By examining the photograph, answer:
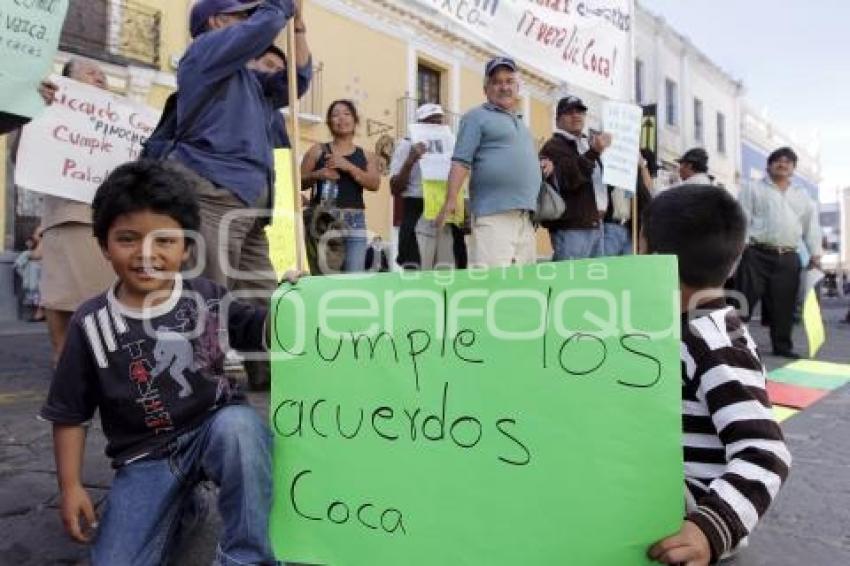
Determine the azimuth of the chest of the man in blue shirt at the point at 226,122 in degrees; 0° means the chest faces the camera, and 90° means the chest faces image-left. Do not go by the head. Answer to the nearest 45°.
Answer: approximately 270°

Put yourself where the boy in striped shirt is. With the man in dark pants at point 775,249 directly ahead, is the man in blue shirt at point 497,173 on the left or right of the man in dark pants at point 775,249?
left

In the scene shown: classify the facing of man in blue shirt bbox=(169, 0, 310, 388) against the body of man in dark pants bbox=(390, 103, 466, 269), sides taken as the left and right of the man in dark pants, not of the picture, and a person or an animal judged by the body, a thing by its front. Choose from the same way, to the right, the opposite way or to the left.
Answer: to the left

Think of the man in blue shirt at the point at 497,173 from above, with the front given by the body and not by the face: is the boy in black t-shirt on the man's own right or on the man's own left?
on the man's own right

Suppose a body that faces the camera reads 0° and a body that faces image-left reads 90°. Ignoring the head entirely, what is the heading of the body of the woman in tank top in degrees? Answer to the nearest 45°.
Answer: approximately 0°

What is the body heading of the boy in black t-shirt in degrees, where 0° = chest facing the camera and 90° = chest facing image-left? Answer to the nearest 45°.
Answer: approximately 0°

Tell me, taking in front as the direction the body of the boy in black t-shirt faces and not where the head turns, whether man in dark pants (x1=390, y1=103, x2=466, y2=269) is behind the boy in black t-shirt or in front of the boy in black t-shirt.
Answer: behind
